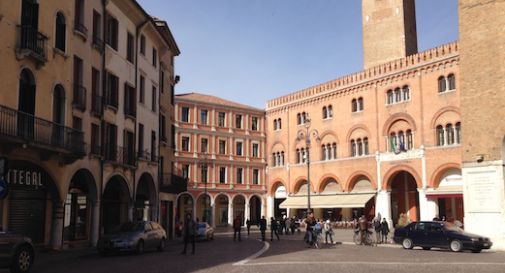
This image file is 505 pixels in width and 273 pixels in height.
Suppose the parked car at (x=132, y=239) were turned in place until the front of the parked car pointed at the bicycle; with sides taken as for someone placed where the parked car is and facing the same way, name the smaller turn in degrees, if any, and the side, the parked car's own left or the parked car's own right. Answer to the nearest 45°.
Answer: approximately 180°

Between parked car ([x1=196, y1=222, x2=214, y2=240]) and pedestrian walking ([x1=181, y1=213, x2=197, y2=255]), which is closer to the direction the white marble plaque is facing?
the pedestrian walking

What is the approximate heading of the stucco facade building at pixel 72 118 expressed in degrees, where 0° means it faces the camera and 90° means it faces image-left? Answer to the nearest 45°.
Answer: approximately 315°

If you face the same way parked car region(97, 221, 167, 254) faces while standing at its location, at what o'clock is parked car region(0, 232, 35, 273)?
parked car region(0, 232, 35, 273) is roughly at 11 o'clock from parked car region(97, 221, 167, 254).

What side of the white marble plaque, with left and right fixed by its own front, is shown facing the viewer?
front

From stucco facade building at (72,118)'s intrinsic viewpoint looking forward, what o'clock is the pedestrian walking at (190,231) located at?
The pedestrian walking is roughly at 11 o'clock from the stucco facade building.
